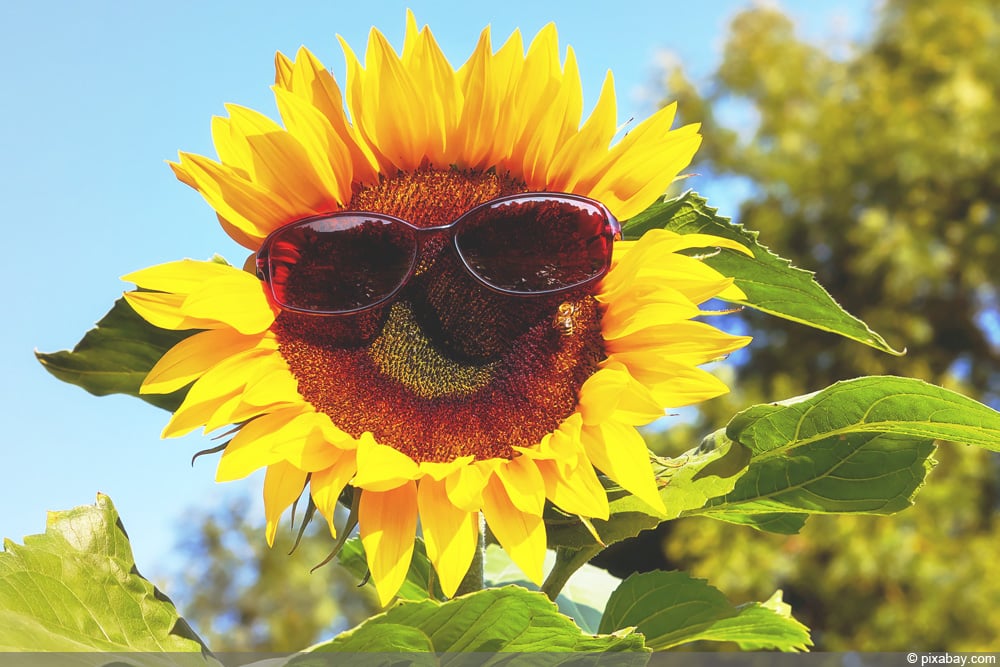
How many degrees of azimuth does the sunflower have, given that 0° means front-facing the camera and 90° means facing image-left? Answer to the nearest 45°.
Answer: approximately 0°

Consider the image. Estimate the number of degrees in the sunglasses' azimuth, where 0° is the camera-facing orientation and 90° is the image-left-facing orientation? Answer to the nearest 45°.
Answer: approximately 0°
